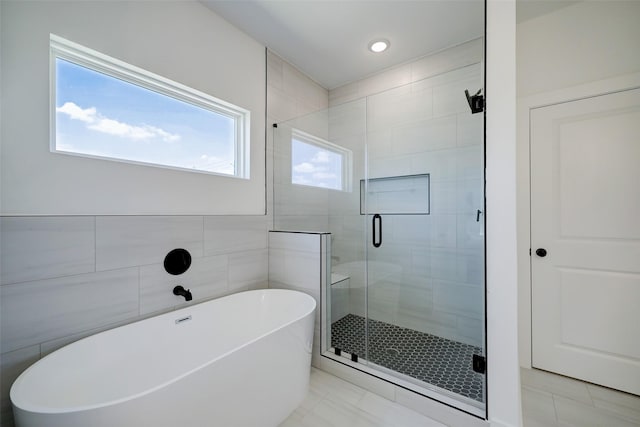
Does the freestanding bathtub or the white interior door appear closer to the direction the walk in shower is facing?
the freestanding bathtub

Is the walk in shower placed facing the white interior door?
no

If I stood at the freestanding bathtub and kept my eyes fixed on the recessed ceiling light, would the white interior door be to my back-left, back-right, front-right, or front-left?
front-right

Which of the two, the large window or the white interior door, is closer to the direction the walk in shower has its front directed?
the large window
